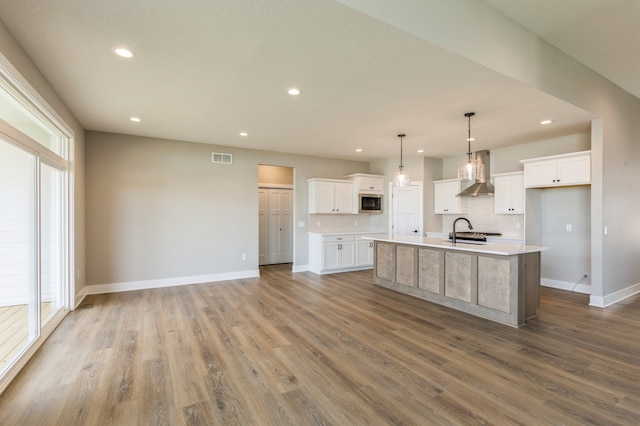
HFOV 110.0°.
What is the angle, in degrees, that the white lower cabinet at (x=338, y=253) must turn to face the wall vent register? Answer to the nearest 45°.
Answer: approximately 135° to its right

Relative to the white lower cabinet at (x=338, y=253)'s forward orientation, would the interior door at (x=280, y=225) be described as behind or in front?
behind

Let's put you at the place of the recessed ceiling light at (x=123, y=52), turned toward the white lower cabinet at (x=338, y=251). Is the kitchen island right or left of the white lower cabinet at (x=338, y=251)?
right

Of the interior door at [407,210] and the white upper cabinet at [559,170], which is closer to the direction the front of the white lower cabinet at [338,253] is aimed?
the white upper cabinet

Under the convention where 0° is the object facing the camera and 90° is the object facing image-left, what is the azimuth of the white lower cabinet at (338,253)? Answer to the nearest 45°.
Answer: approximately 315°

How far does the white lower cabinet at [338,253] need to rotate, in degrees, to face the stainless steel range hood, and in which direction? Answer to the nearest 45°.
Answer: approximately 45° to its left

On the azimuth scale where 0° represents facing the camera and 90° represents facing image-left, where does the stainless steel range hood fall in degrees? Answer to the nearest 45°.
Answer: approximately 45°

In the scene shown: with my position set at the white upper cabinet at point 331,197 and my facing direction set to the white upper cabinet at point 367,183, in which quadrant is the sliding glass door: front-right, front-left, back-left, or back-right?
back-right

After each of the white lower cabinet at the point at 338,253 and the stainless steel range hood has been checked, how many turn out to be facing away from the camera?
0

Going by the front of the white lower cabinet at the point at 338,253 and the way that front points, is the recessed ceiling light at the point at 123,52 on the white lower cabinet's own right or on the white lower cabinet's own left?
on the white lower cabinet's own right

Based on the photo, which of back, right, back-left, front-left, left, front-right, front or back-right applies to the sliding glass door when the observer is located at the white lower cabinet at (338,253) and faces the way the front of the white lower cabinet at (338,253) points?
right
